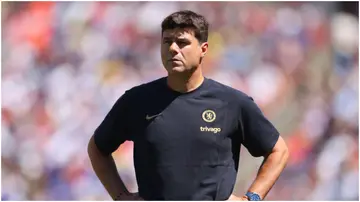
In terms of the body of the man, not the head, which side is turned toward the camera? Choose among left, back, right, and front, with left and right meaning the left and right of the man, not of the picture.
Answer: front

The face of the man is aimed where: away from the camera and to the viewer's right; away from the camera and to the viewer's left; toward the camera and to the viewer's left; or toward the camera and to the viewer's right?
toward the camera and to the viewer's left
